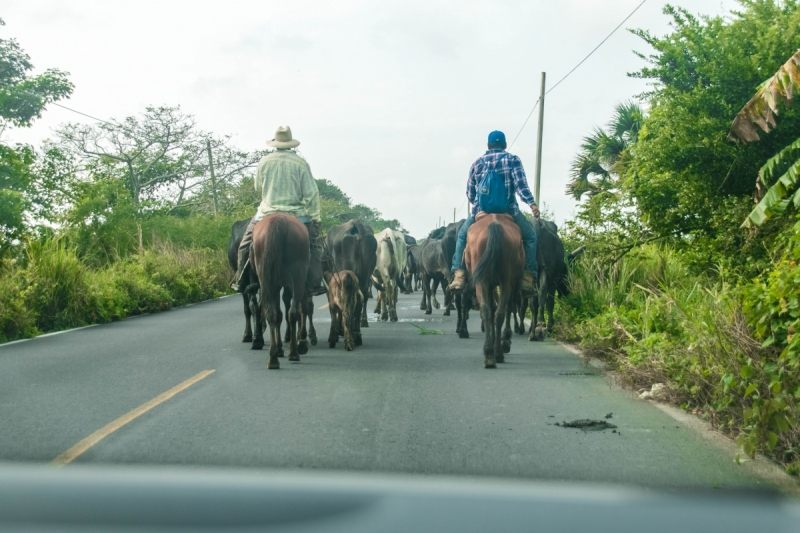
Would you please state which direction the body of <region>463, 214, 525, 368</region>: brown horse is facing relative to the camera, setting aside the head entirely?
away from the camera

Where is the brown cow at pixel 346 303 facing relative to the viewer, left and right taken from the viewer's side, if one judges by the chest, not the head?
facing away from the viewer

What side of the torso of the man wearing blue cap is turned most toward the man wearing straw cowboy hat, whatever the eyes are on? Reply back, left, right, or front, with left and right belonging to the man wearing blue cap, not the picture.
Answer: left

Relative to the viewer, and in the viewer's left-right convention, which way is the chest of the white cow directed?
facing away from the viewer

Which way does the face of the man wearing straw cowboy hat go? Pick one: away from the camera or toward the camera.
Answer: away from the camera

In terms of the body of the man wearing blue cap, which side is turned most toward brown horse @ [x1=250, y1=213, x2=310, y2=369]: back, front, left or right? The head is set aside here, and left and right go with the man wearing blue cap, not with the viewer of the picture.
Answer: left

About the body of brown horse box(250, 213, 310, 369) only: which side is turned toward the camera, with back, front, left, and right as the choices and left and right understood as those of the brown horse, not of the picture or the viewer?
back

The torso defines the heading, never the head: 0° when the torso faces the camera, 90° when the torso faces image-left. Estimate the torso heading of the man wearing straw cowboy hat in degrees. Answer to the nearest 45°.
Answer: approximately 180°

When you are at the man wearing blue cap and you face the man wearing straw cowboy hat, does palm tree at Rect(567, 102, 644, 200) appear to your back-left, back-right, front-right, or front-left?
back-right

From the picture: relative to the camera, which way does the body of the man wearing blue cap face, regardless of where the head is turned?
away from the camera

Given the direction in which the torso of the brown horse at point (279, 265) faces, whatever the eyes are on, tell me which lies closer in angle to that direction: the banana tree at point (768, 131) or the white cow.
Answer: the white cow
